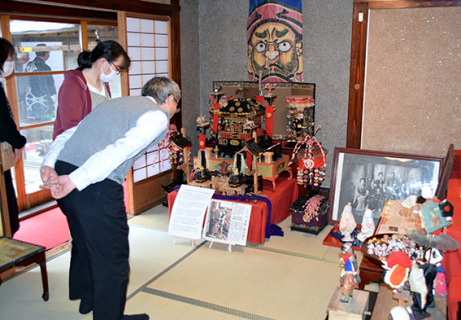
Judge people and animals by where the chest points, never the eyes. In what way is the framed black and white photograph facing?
toward the camera

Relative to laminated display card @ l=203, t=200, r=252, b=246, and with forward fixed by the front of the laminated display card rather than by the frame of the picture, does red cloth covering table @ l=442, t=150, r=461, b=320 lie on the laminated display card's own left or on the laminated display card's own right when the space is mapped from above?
on the laminated display card's own left

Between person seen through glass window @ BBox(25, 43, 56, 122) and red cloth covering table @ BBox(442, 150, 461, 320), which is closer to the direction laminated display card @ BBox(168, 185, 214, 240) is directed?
the red cloth covering table

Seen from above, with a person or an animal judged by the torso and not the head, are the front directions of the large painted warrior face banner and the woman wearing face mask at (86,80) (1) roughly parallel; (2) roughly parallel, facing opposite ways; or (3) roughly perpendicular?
roughly perpendicular

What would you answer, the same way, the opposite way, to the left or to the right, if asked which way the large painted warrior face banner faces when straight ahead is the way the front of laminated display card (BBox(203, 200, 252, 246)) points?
the same way

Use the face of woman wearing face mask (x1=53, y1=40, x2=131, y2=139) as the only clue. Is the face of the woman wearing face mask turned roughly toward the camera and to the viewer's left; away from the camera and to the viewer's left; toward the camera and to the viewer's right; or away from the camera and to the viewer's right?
toward the camera and to the viewer's right

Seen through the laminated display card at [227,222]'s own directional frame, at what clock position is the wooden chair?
The wooden chair is roughly at 2 o'clock from the laminated display card.

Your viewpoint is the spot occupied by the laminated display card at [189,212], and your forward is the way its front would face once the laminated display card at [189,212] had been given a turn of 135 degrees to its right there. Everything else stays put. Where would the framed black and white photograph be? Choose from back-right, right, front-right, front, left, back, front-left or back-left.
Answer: back-right

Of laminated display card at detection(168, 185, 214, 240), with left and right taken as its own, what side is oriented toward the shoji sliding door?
right

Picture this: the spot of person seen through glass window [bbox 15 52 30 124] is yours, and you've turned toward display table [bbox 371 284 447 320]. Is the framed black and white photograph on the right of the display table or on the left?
left

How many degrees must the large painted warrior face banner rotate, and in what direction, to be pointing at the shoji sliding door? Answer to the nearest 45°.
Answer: approximately 90° to its right

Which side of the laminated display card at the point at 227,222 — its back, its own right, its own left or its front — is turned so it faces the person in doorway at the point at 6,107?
right

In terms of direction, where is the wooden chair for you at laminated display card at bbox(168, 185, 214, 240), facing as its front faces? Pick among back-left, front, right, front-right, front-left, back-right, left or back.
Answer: front-right

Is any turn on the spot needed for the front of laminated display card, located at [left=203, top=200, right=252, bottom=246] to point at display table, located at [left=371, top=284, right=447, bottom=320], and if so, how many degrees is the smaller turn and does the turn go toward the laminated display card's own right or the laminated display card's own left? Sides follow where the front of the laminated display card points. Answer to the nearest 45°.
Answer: approximately 45° to the laminated display card's own left

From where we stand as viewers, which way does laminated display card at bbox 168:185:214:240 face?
facing the viewer

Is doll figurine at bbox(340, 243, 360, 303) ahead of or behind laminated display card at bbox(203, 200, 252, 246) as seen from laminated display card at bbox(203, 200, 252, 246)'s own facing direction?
ahead

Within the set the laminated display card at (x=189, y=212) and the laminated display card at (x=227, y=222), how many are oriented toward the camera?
2

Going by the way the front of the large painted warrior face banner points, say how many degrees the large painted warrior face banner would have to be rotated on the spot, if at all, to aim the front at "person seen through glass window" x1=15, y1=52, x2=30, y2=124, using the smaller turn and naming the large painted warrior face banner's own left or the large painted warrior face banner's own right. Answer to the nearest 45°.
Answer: approximately 90° to the large painted warrior face banner's own right

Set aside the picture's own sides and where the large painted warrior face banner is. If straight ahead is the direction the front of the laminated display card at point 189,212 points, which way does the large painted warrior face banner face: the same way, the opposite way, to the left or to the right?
the same way

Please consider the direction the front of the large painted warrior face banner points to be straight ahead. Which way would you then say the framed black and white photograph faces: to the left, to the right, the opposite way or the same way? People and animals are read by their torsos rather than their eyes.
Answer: the same way
